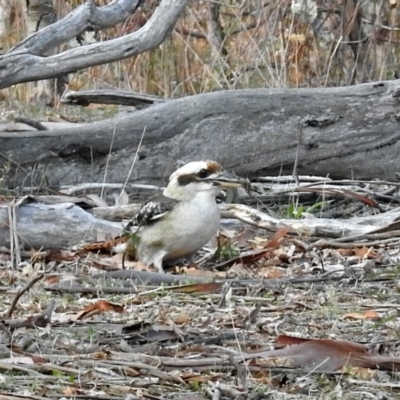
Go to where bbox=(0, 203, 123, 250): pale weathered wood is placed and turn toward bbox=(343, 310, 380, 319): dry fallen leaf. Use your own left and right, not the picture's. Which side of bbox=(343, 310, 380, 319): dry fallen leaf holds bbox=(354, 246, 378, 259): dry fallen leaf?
left

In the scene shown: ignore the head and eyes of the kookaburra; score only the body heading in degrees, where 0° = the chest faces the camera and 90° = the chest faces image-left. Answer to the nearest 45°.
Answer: approximately 315°

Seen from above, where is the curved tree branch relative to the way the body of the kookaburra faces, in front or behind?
behind

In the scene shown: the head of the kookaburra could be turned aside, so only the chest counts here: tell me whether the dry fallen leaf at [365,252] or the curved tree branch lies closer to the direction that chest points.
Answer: the dry fallen leaf

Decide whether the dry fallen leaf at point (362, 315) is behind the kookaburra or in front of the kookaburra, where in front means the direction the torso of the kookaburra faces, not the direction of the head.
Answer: in front

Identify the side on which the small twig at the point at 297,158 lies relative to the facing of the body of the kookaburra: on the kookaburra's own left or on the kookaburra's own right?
on the kookaburra's own left

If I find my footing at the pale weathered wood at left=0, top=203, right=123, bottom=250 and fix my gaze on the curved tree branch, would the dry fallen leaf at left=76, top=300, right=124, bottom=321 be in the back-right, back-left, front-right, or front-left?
back-right

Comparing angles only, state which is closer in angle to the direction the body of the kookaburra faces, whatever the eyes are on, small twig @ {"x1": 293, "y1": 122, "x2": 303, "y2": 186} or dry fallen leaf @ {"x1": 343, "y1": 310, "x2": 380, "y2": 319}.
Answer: the dry fallen leaf

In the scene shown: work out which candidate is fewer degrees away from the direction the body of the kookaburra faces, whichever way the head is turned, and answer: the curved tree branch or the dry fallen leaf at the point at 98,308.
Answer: the dry fallen leaf

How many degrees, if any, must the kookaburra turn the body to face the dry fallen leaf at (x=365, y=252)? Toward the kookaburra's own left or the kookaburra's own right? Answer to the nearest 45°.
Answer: approximately 45° to the kookaburra's own left

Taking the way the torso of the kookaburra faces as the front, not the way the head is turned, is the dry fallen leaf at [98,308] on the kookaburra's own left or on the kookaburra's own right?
on the kookaburra's own right

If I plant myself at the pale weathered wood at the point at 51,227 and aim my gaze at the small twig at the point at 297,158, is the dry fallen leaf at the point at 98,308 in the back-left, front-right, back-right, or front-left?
back-right

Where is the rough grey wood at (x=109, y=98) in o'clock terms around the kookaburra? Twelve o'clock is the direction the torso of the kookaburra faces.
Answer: The rough grey wood is roughly at 7 o'clock from the kookaburra.
